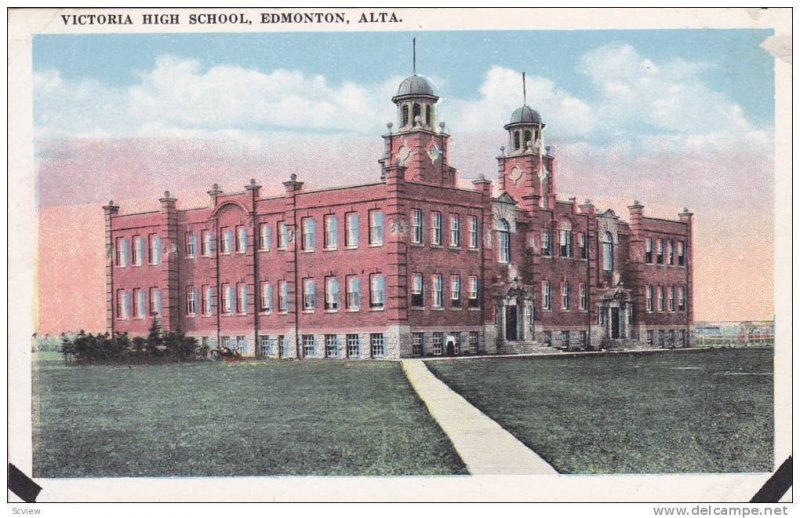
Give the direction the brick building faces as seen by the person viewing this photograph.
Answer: facing the viewer and to the right of the viewer
